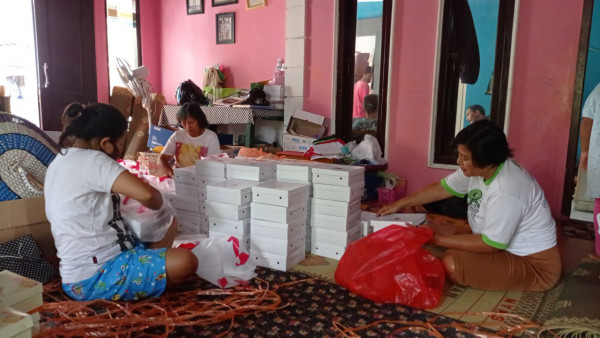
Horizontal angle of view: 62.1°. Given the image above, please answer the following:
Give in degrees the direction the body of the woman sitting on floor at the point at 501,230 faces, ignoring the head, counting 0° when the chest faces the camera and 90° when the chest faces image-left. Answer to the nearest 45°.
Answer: approximately 90°

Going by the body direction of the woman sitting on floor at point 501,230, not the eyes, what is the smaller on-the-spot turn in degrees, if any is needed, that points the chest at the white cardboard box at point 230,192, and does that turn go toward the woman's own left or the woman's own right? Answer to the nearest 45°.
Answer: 0° — they already face it

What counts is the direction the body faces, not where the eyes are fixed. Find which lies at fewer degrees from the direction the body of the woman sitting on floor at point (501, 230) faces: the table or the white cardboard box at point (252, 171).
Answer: the white cardboard box

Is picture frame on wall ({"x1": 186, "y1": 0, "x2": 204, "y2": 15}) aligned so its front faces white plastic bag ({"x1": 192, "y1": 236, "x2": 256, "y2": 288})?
yes

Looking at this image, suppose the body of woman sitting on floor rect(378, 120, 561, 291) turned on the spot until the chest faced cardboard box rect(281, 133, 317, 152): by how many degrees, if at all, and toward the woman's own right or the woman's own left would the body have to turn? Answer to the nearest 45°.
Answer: approximately 45° to the woman's own right

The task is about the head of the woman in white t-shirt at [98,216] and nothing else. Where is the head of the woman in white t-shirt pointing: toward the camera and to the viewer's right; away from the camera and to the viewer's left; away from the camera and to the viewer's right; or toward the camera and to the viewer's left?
away from the camera and to the viewer's right

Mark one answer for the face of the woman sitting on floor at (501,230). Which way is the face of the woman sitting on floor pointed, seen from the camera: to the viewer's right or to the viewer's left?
to the viewer's left

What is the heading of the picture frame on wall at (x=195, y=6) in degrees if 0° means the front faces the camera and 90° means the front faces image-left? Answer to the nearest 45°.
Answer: approximately 0°

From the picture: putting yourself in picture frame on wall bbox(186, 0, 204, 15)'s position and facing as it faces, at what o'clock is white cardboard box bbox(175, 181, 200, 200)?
The white cardboard box is roughly at 12 o'clock from the picture frame on wall.

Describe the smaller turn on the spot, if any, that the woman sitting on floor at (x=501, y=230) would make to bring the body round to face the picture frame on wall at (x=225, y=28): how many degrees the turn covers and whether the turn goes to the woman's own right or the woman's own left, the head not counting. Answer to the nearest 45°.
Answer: approximately 45° to the woman's own right

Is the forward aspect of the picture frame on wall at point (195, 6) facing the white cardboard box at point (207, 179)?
yes

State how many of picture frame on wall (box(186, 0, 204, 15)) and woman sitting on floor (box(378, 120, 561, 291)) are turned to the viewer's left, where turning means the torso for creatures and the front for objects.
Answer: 1
